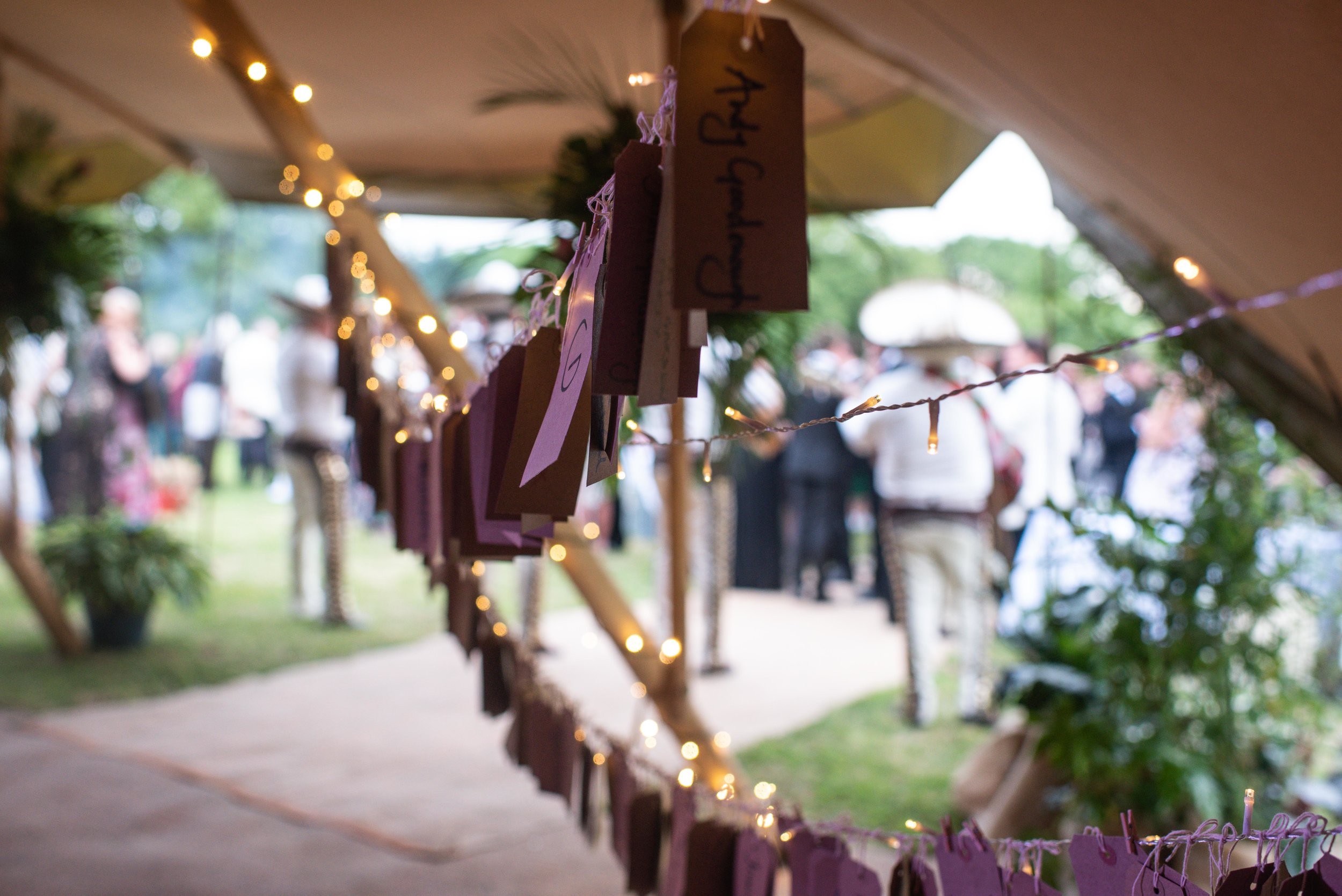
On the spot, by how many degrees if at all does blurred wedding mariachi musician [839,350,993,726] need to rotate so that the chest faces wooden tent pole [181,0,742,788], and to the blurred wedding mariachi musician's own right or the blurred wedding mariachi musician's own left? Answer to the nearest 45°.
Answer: approximately 135° to the blurred wedding mariachi musician's own left

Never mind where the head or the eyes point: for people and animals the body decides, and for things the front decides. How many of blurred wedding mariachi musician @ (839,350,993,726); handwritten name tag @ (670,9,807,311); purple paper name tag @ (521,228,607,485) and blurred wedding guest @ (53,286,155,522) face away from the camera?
1

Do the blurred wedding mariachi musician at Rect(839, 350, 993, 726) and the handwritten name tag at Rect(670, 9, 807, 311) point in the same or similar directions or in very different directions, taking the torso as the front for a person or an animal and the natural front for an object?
very different directions

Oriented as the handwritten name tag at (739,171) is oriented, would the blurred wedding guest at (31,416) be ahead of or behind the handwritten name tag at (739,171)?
behind

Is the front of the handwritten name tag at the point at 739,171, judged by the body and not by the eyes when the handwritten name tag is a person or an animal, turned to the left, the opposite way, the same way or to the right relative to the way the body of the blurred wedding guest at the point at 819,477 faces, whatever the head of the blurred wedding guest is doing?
the opposite way

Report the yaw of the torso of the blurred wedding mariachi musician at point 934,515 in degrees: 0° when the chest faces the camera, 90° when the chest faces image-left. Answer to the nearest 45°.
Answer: approximately 180°

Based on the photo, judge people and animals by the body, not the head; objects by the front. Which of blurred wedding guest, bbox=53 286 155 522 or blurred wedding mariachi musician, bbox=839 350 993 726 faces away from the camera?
blurred wedding mariachi musician, bbox=839 350 993 726

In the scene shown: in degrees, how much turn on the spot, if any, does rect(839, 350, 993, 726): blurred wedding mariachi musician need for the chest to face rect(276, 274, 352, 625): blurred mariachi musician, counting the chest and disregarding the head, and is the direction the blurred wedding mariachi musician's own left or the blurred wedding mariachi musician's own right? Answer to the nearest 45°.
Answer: approximately 90° to the blurred wedding mariachi musician's own left

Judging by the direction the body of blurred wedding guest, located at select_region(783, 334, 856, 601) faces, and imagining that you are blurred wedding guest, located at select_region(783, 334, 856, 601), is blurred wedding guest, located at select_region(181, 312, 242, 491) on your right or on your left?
on your left

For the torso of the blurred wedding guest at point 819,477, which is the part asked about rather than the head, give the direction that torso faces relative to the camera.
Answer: away from the camera

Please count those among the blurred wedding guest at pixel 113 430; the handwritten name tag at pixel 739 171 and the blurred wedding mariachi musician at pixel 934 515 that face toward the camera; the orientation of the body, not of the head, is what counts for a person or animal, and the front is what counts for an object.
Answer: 1

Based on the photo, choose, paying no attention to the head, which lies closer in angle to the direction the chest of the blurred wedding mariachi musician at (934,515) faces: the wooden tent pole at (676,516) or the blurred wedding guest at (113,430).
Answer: the blurred wedding guest
